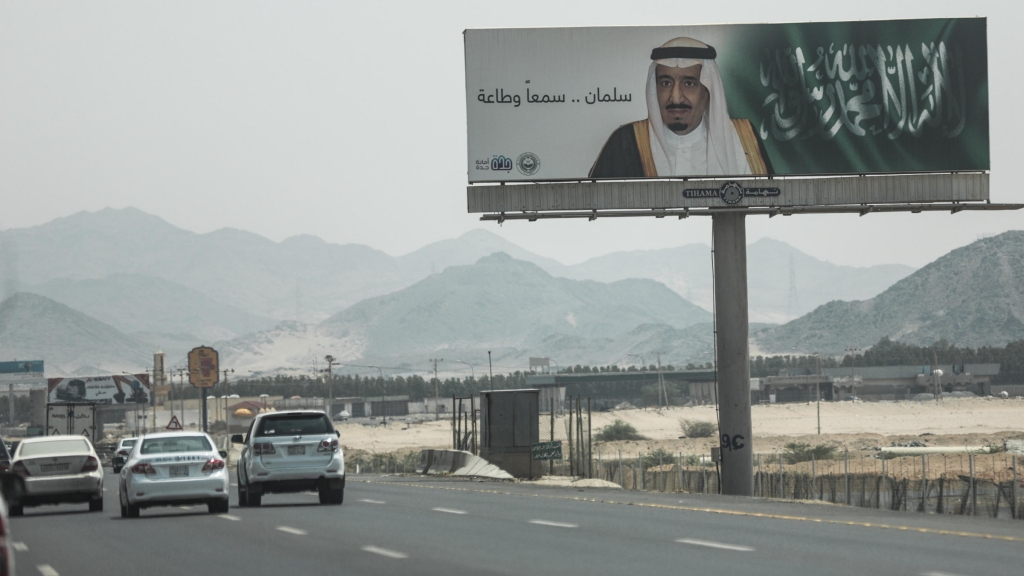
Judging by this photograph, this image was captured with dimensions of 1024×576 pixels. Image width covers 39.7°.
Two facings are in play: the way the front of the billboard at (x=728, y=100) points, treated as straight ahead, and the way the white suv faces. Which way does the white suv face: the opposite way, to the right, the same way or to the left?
the opposite way

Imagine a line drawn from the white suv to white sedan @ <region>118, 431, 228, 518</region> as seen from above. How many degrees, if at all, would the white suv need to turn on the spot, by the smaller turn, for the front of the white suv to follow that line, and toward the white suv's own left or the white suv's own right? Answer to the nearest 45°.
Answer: approximately 135° to the white suv's own left

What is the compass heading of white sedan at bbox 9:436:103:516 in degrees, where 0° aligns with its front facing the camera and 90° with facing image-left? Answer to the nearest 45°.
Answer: approximately 180°

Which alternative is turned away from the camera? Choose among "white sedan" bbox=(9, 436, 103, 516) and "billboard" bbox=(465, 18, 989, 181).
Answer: the white sedan

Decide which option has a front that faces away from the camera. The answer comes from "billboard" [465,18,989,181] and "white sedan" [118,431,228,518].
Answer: the white sedan

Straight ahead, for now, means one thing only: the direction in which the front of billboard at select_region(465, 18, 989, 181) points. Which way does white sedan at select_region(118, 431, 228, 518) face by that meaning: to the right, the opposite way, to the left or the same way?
the opposite way

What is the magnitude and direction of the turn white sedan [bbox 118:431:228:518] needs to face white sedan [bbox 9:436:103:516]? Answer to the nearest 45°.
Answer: approximately 45° to its left

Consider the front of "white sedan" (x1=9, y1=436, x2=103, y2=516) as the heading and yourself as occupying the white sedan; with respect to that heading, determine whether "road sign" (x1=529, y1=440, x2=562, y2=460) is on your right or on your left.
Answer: on your right

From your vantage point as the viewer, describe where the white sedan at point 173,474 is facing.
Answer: facing away from the viewer

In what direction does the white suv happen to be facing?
away from the camera
